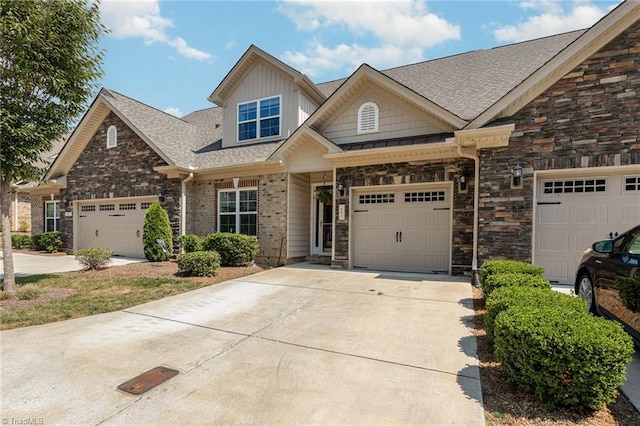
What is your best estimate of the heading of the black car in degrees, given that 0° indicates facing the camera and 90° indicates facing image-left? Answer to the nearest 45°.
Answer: approximately 135°

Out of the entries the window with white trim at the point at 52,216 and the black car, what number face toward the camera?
1

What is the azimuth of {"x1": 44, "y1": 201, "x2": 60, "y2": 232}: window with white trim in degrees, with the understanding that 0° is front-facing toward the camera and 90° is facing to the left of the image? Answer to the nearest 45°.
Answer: approximately 0°

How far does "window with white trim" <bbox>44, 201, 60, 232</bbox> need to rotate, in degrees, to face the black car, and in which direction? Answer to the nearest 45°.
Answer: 0° — it already faces it

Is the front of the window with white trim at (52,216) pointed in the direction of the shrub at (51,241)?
yes
